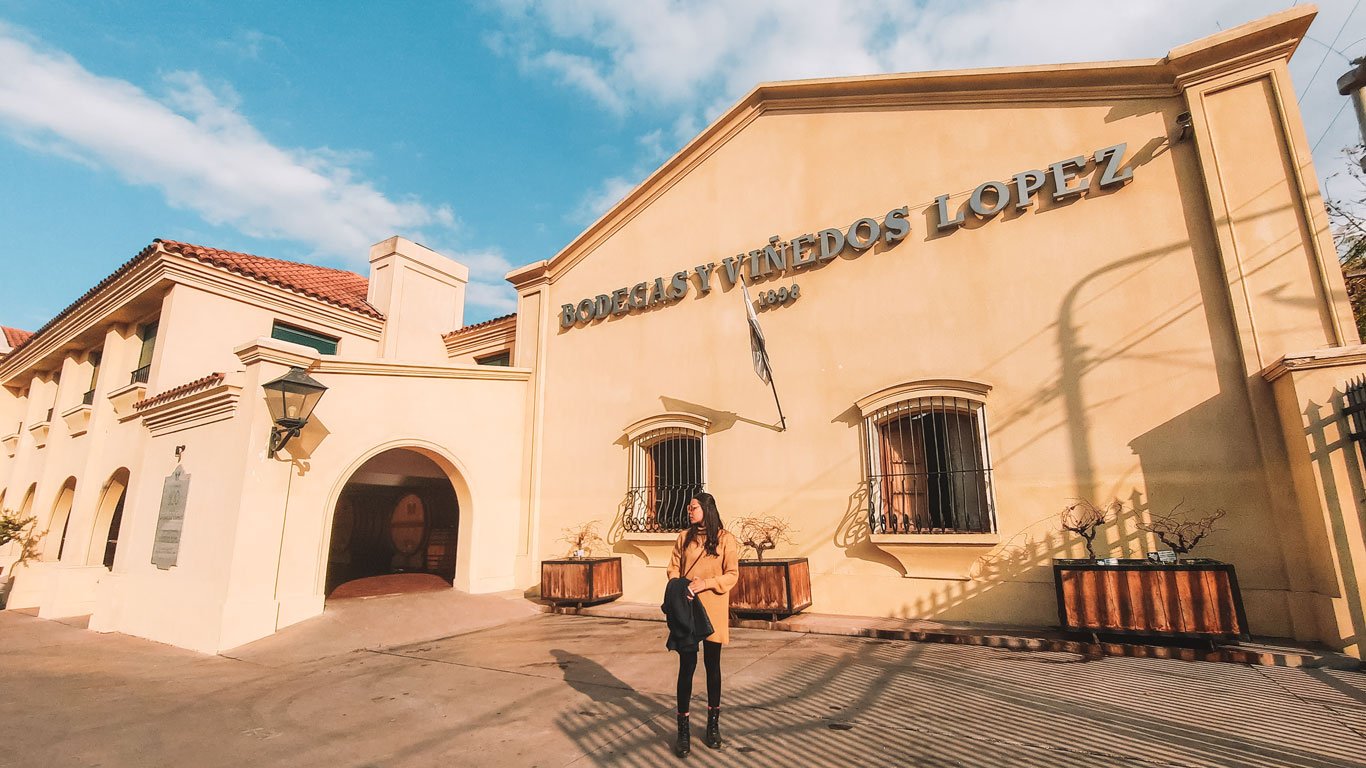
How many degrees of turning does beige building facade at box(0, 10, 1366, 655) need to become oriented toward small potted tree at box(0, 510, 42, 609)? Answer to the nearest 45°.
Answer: approximately 45° to its right

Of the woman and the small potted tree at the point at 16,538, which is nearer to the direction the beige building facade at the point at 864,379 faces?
the woman

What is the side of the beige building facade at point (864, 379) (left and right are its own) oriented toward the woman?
front

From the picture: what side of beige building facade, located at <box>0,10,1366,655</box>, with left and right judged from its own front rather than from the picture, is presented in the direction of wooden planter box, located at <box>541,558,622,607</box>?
right

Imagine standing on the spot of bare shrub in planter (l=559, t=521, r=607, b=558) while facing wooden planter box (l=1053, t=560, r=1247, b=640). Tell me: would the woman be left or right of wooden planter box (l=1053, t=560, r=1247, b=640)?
right

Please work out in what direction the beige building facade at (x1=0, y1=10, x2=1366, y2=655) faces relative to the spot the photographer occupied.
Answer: facing the viewer and to the left of the viewer
